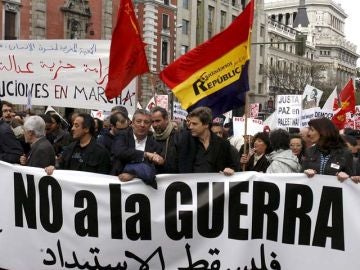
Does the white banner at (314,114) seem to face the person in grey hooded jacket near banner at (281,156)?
yes

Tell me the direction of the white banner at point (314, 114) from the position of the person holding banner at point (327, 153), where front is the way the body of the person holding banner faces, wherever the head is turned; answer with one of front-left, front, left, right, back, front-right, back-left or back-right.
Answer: back

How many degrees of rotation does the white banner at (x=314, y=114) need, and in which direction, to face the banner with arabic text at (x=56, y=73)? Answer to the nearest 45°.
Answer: approximately 45° to its right

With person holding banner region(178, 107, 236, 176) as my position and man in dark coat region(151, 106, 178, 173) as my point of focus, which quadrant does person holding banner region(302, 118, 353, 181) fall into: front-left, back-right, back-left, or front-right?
back-right

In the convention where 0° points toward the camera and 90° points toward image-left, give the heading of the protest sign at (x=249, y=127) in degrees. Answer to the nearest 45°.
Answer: approximately 0°

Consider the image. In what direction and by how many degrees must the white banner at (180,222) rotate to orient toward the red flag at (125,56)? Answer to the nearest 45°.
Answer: approximately 180°

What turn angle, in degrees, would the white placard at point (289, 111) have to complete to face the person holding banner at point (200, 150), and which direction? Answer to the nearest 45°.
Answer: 0° — it already faces them
